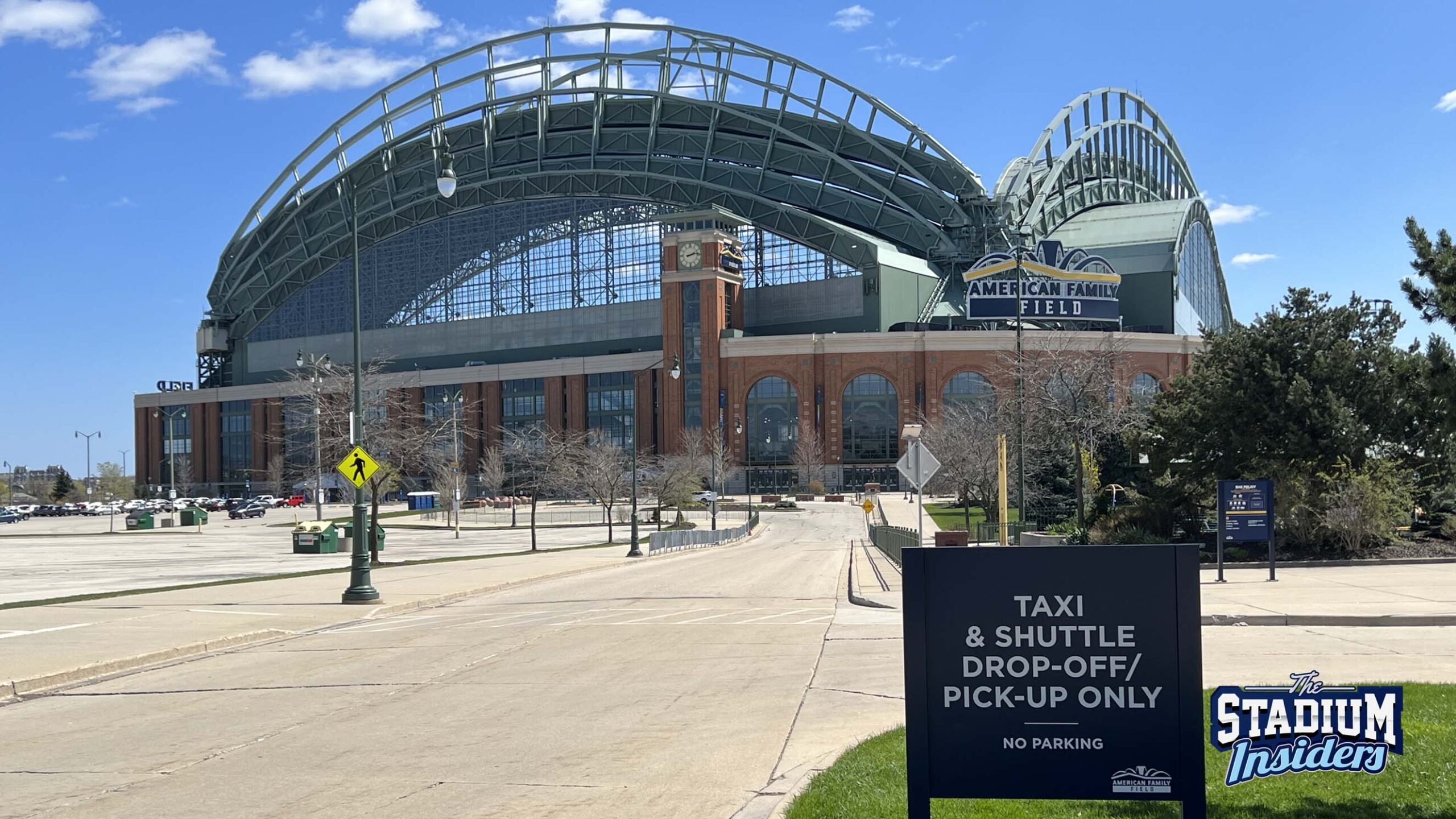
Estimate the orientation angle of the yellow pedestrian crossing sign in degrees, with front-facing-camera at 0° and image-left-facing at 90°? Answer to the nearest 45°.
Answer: approximately 0°

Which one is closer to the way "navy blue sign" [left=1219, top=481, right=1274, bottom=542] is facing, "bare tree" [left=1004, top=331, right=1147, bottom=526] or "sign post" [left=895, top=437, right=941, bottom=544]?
the sign post

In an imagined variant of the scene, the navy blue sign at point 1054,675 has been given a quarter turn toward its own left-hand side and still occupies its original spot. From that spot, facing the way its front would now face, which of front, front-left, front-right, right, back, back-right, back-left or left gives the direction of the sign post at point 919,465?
left

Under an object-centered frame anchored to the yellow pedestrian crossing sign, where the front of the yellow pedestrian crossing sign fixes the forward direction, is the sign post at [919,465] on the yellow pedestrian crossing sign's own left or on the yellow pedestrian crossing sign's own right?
on the yellow pedestrian crossing sign's own left

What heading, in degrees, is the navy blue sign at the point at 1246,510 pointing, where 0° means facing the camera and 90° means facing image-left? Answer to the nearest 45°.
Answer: approximately 0°

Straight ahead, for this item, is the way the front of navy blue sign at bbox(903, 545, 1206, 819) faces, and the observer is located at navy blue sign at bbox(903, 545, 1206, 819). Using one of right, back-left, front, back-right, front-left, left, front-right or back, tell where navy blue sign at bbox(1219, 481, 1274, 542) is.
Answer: back

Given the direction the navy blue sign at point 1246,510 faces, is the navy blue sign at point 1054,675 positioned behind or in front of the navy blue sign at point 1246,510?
in front
